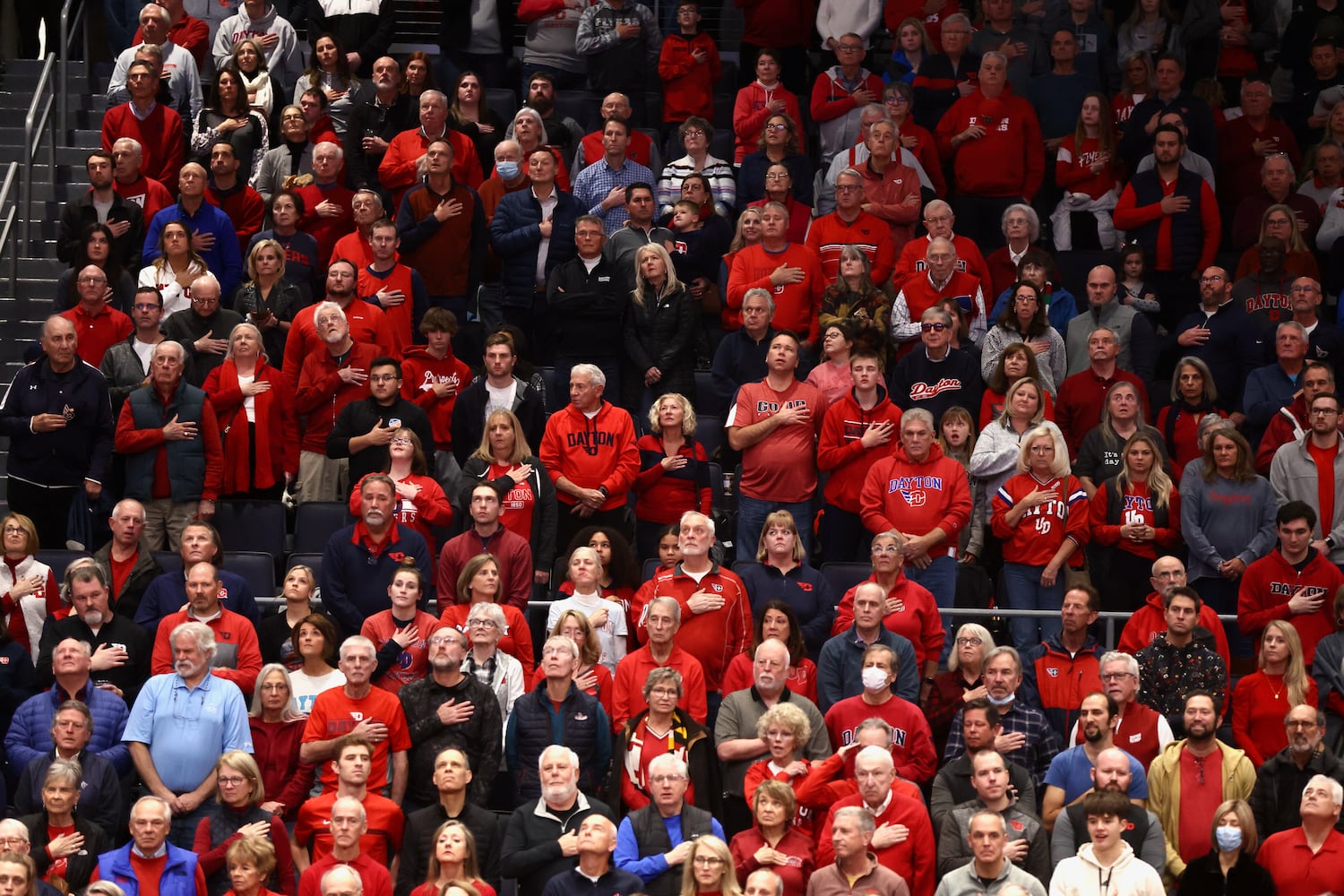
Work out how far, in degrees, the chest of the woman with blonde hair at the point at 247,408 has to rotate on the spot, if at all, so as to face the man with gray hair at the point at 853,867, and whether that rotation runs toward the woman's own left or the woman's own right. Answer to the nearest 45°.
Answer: approximately 45° to the woman's own left

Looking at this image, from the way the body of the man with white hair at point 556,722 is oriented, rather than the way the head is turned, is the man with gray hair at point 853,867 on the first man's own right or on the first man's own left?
on the first man's own left

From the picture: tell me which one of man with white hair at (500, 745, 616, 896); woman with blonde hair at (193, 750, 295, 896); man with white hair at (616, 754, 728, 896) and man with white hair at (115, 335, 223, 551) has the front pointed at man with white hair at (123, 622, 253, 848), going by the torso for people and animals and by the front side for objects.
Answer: man with white hair at (115, 335, 223, 551)

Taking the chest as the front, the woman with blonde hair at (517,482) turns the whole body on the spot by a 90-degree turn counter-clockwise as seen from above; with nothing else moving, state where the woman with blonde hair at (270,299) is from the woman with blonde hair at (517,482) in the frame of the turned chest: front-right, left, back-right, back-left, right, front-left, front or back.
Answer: back-left
